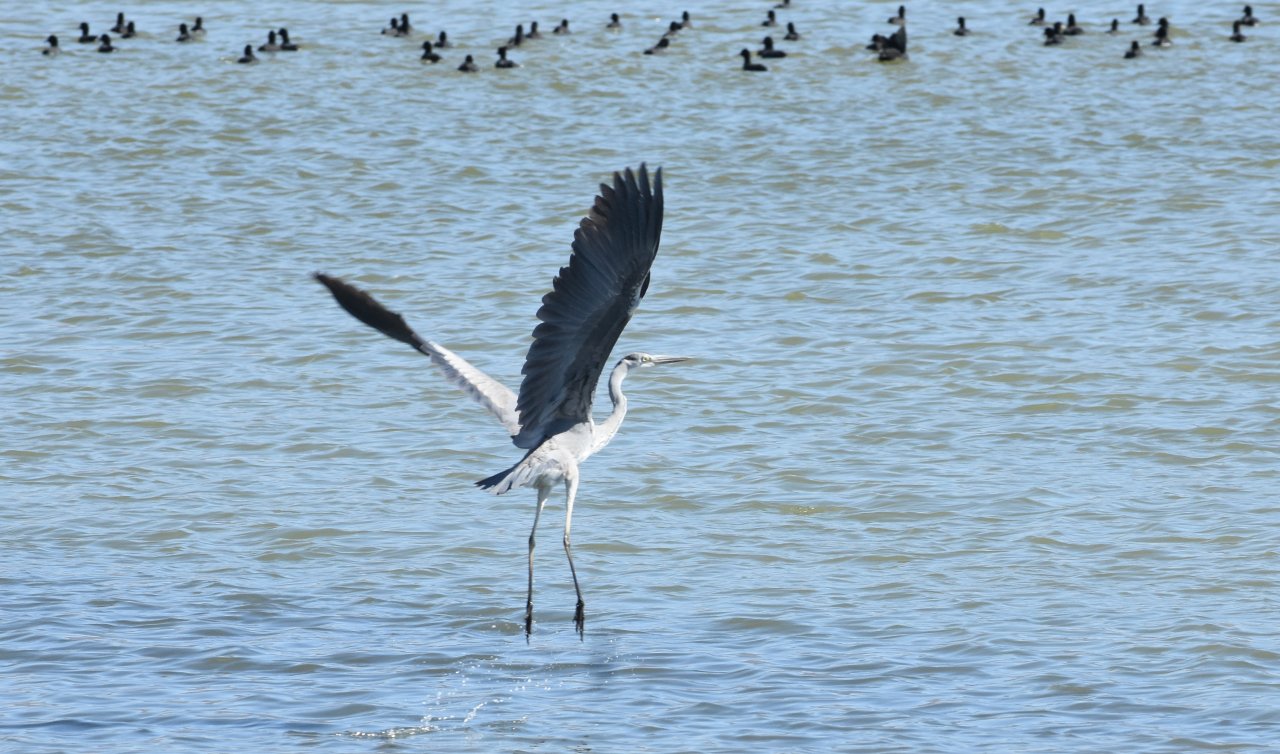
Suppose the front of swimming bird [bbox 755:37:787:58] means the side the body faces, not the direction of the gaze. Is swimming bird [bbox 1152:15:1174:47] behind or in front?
behind

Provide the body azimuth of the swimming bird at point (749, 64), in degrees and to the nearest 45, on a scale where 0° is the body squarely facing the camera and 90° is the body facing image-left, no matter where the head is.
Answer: approximately 90°

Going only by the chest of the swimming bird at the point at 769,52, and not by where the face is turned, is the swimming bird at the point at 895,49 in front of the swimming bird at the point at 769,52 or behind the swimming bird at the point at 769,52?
behind

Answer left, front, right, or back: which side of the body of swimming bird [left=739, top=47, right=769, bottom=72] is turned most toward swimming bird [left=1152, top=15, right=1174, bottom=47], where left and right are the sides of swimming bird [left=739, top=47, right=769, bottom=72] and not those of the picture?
back

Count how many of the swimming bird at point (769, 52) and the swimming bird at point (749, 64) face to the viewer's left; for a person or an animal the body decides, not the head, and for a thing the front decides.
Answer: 2

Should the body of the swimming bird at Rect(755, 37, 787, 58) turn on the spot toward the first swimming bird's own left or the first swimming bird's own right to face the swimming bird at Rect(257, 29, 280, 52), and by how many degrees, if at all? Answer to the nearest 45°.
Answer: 0° — it already faces it

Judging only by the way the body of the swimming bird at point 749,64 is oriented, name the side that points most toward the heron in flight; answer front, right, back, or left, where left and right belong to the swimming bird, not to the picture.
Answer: left

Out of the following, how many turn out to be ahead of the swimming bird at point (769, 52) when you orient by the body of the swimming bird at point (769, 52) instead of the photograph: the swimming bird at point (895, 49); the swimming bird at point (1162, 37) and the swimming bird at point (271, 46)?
1

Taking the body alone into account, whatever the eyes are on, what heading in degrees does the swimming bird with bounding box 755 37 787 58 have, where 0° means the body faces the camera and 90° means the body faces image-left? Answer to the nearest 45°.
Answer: approximately 90°

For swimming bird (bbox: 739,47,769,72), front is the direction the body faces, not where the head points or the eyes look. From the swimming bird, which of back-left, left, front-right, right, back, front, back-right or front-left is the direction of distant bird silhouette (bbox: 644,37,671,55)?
front-right

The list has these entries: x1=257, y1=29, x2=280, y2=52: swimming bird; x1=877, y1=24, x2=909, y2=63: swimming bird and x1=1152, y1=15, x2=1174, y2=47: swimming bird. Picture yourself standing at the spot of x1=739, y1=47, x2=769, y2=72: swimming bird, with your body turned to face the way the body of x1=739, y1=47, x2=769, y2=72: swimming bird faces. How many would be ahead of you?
1

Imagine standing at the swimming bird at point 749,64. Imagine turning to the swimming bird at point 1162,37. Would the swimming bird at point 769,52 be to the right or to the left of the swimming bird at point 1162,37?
left

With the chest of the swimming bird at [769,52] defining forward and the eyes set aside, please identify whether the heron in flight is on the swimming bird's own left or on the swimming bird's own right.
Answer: on the swimming bird's own left

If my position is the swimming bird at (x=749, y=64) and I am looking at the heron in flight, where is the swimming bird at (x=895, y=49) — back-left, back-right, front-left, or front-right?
back-left

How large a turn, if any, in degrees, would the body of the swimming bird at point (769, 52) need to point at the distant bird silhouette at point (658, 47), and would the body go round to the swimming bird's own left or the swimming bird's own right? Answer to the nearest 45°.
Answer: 0° — it already faces it
